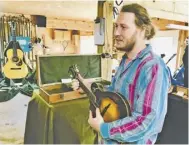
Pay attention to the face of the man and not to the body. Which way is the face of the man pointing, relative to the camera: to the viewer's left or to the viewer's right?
to the viewer's left

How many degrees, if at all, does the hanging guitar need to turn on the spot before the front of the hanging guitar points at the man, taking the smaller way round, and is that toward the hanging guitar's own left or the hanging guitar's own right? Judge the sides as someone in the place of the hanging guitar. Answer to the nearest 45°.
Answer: approximately 45° to the hanging guitar's own left

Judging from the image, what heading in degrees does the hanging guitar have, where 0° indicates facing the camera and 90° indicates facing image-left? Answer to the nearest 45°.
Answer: approximately 0°
